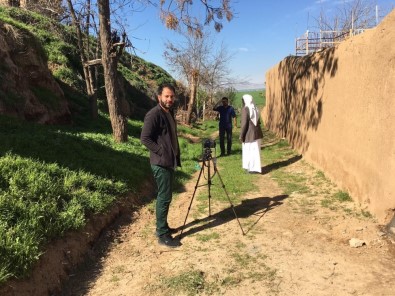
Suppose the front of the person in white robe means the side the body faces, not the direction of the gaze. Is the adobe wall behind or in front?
behind

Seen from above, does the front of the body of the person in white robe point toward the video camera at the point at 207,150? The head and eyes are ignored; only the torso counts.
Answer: no

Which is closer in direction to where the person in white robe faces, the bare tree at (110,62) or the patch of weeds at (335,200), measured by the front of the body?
the bare tree

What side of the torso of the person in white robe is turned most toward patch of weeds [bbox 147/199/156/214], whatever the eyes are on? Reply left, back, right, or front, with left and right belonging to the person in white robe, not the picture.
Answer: left

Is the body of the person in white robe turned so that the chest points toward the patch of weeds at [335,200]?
no

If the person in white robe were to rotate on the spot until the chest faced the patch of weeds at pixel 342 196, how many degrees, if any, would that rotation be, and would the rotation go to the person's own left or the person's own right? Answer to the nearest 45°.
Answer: approximately 180°

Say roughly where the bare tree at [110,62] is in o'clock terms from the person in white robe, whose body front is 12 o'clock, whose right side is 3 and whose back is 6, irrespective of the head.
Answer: The bare tree is roughly at 11 o'clock from the person in white robe.

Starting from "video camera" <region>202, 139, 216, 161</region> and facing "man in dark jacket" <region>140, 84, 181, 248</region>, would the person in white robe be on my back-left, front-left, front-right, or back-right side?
back-right

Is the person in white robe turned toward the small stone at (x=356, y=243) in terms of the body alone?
no

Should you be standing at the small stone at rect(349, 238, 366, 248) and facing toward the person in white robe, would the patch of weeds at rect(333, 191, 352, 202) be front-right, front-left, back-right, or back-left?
front-right

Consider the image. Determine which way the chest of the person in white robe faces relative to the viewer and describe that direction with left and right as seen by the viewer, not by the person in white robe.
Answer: facing away from the viewer and to the left of the viewer
